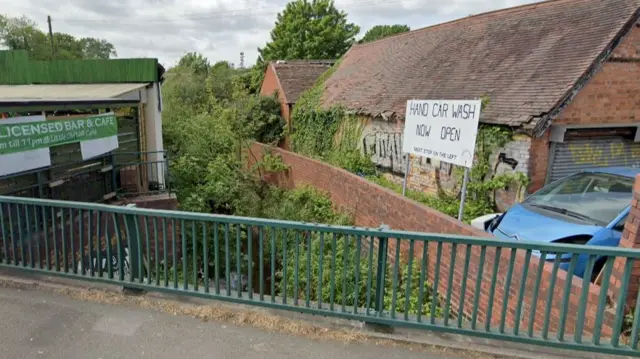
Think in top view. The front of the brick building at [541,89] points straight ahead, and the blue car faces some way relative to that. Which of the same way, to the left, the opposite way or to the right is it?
to the right

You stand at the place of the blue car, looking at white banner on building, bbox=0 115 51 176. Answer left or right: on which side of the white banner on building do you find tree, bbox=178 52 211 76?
right

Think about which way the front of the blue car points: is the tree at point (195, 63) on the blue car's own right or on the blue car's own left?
on the blue car's own right

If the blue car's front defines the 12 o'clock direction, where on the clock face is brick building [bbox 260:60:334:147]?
The brick building is roughly at 3 o'clock from the blue car.

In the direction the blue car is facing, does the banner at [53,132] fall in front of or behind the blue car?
in front

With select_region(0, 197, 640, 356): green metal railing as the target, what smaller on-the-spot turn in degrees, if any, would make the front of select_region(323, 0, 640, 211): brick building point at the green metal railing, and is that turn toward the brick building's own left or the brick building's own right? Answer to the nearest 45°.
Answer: approximately 45° to the brick building's own right

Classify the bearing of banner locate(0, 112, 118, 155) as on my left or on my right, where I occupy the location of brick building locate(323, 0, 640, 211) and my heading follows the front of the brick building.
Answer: on my right

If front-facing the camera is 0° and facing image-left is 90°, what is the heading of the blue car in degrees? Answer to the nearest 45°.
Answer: approximately 45°

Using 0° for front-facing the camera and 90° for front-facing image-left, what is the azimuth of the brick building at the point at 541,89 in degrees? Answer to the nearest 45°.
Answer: approximately 315°

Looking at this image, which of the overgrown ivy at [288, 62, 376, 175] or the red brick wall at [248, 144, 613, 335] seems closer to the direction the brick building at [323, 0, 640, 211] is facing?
the red brick wall
